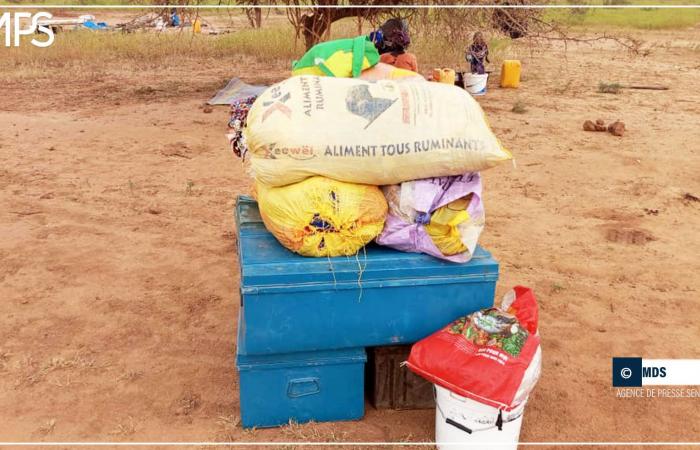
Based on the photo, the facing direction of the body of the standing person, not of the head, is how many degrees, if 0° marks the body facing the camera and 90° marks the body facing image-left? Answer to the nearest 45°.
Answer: approximately 0°

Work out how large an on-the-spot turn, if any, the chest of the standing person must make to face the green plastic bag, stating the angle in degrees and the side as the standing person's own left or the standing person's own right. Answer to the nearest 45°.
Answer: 0° — they already face it

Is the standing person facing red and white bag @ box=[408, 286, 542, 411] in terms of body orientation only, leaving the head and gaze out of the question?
yes

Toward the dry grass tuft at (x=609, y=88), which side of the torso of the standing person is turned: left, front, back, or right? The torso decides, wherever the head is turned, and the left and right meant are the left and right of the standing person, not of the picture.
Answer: left
